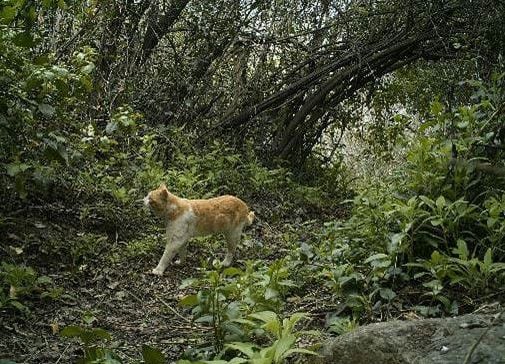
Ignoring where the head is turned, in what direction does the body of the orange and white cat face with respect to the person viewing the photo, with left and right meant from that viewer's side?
facing to the left of the viewer

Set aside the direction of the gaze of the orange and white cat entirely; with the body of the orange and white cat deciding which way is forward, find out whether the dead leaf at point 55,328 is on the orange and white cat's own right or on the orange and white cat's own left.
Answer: on the orange and white cat's own left

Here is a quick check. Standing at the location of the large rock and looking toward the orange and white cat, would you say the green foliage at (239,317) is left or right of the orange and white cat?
left

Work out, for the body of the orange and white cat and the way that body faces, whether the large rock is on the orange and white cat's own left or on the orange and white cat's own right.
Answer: on the orange and white cat's own left

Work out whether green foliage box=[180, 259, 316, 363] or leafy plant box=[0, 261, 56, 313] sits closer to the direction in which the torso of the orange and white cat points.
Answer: the leafy plant

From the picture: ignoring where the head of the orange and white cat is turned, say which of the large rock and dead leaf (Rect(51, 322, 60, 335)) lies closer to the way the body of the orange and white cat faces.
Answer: the dead leaf

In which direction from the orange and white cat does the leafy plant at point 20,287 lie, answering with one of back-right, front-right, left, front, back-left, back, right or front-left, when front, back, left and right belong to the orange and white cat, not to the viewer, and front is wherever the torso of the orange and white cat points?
front-left

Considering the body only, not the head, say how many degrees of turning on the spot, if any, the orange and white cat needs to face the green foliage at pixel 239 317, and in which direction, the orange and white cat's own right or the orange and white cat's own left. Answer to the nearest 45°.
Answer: approximately 90° to the orange and white cat's own left

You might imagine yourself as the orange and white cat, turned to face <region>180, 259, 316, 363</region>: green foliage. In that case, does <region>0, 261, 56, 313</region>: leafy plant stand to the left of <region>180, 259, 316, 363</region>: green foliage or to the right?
right

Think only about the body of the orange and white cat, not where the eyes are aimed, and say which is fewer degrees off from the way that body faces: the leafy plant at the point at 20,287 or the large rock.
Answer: the leafy plant
